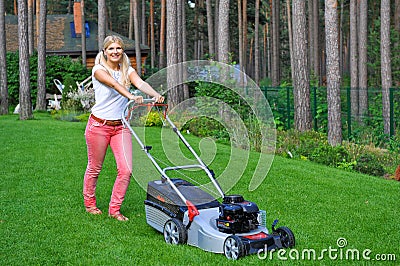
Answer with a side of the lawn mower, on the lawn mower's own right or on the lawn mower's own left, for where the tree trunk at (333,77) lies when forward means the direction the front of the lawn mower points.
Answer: on the lawn mower's own left

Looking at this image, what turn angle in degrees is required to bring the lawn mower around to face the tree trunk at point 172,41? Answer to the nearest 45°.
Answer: approximately 135° to its left

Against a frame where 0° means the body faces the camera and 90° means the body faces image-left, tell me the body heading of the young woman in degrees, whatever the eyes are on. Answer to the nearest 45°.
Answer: approximately 315°

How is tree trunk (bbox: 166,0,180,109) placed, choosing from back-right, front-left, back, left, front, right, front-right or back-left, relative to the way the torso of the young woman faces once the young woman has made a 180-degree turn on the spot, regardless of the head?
front-right

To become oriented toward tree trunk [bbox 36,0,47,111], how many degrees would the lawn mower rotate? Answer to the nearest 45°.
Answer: approximately 135° to its left

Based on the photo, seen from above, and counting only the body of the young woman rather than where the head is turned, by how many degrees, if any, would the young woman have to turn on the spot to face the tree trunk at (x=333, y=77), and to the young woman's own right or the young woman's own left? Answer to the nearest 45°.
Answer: approximately 90° to the young woman's own left

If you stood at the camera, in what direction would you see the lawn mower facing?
facing the viewer and to the right of the viewer

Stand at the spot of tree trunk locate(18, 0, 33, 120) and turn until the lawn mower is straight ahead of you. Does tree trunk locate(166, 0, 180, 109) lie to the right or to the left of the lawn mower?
left
